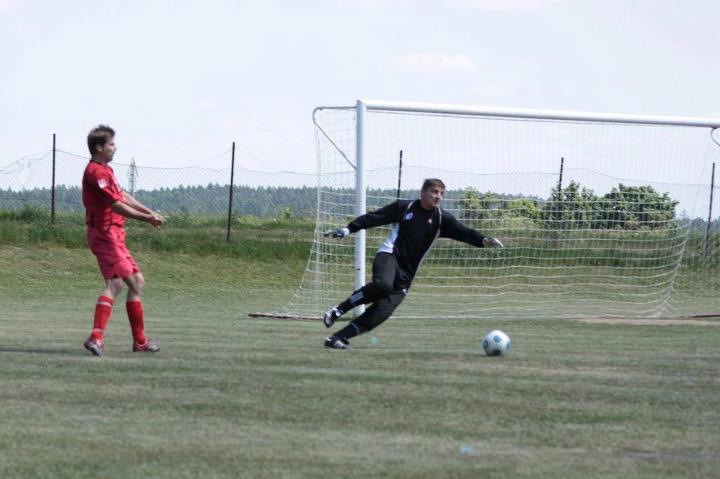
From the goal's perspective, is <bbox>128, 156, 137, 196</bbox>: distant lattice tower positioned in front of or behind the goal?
behind

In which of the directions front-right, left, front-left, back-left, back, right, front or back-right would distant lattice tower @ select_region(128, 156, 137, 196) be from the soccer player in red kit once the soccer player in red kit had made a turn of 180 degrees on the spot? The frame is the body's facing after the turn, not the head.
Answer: right

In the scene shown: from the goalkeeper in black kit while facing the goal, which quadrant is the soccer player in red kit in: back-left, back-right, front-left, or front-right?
back-left

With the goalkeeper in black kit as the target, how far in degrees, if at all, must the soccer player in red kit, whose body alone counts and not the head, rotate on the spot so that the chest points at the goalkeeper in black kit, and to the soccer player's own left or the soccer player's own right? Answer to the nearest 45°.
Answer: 0° — they already face them

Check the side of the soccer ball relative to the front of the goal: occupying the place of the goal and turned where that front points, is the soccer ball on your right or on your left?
on your right

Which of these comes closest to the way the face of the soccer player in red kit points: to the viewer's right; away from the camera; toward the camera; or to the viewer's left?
to the viewer's right

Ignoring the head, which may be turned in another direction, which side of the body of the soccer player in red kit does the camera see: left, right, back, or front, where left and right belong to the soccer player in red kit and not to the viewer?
right
